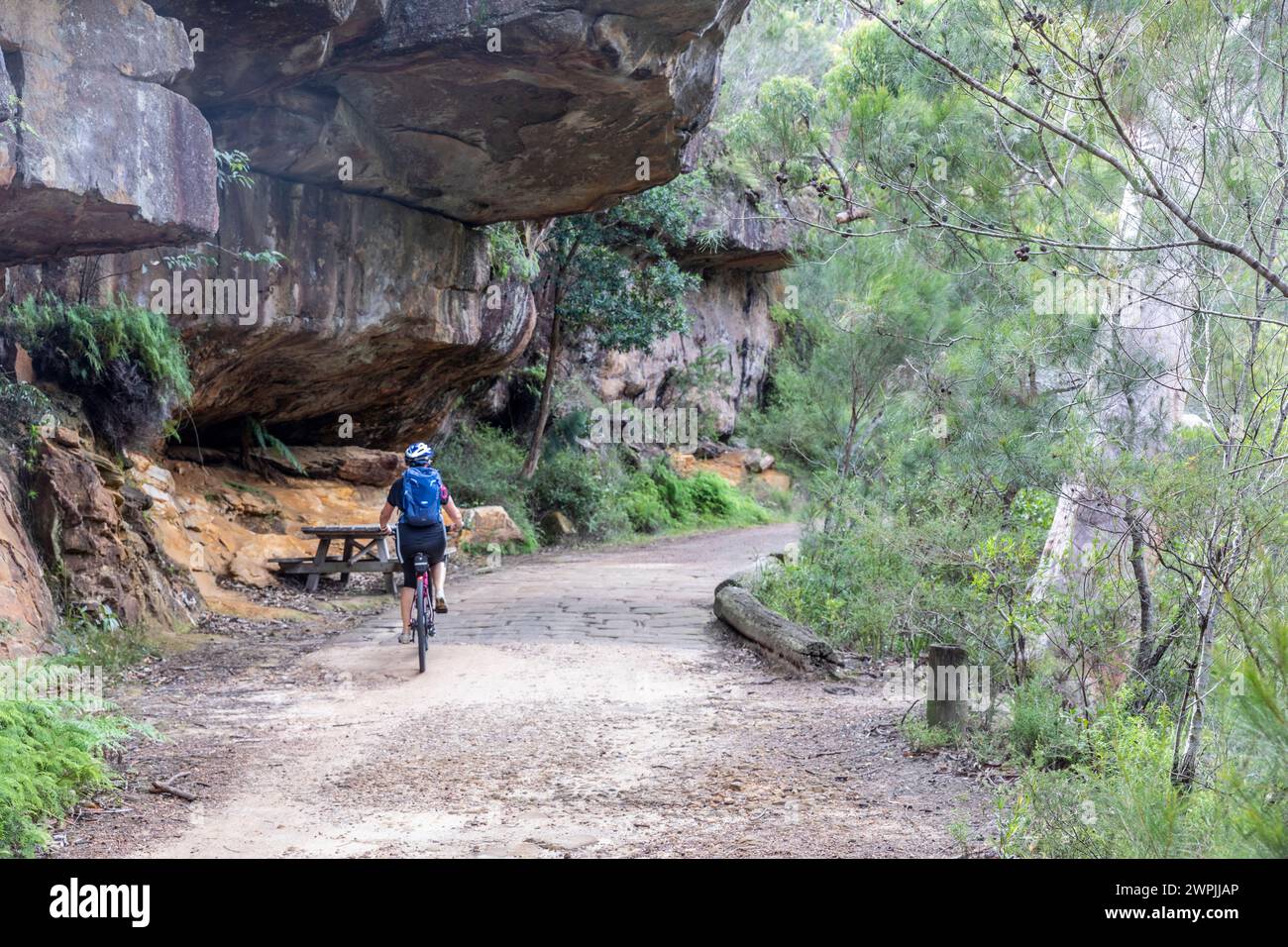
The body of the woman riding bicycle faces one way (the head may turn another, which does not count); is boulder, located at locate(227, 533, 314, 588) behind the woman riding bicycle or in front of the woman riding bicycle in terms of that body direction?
in front

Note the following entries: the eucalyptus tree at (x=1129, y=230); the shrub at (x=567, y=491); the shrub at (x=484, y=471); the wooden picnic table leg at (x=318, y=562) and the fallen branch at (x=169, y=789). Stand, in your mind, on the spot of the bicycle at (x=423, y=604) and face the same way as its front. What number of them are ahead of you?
3

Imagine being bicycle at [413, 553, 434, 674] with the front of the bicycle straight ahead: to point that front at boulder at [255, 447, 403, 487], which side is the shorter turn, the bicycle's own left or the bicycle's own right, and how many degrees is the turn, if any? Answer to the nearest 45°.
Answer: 0° — it already faces it

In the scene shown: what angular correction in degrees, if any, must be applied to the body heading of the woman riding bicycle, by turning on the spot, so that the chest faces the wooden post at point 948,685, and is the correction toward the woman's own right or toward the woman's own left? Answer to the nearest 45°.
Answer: approximately 135° to the woman's own right

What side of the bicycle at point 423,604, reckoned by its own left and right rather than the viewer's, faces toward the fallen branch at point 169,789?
back

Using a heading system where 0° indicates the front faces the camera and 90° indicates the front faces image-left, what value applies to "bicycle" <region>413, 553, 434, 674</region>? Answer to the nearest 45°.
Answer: approximately 180°

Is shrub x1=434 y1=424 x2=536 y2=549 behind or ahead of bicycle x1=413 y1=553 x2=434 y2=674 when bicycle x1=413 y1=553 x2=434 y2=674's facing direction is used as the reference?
ahead

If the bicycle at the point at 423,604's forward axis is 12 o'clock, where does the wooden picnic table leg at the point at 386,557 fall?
The wooden picnic table leg is roughly at 12 o'clock from the bicycle.

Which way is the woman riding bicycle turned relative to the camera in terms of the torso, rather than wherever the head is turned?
away from the camera

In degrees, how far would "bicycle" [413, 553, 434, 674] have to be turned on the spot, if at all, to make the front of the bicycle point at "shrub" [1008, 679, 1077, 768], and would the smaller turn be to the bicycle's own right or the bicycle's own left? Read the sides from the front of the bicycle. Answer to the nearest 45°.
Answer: approximately 135° to the bicycle's own right
